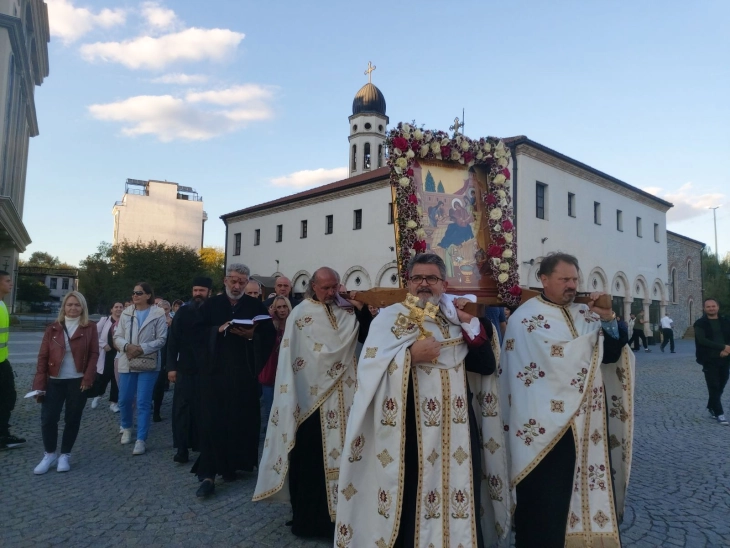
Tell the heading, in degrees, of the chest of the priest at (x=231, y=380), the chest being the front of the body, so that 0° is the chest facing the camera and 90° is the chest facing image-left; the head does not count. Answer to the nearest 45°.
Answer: approximately 0°

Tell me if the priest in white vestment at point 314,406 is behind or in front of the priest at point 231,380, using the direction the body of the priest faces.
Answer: in front

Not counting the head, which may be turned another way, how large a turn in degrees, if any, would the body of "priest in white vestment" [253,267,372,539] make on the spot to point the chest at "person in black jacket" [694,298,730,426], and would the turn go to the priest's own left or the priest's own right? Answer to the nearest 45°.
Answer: approximately 90° to the priest's own left

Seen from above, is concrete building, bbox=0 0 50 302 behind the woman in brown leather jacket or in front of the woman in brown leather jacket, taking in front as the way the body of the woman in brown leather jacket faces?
behind

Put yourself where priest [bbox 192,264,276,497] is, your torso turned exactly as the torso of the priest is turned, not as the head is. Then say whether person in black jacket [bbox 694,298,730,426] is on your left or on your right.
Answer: on your left

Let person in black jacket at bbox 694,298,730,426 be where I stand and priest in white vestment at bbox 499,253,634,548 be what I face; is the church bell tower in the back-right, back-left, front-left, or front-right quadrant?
back-right

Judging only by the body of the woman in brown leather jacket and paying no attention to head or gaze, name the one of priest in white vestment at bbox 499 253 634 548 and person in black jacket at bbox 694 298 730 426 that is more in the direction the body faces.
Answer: the priest in white vestment

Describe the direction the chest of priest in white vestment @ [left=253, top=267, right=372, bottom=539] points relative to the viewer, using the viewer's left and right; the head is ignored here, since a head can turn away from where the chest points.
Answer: facing the viewer and to the right of the viewer

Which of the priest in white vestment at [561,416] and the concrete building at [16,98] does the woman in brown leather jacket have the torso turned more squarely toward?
the priest in white vestment

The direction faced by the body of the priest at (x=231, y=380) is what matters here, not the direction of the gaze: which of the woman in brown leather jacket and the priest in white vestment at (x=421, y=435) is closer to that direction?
the priest in white vestment
